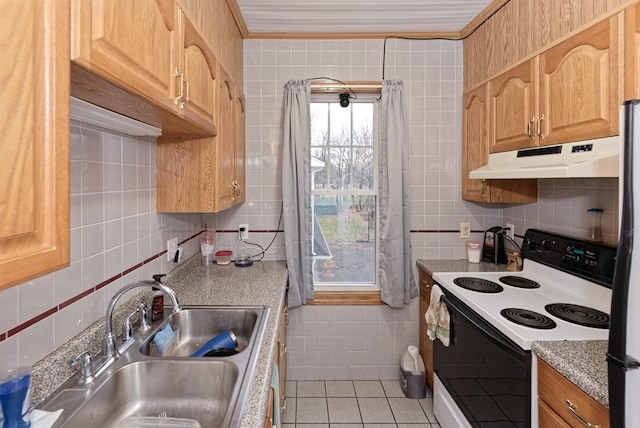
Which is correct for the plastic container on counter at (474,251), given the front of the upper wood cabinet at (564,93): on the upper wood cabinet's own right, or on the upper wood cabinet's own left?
on the upper wood cabinet's own right

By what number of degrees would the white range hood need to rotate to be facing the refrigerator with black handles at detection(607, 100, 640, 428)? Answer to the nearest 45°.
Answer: approximately 45° to its left

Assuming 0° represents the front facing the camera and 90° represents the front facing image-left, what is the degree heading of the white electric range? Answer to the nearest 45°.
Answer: approximately 45°

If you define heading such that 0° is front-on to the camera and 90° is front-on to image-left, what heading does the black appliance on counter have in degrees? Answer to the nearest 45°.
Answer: approximately 45°

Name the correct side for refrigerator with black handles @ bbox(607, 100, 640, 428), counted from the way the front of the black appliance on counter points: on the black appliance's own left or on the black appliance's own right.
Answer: on the black appliance's own left

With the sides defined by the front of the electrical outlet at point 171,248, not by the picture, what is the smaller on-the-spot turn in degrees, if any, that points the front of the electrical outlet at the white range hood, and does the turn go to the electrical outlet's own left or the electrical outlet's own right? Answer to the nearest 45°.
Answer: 0° — it already faces it

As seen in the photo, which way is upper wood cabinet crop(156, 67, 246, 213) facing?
to the viewer's right
